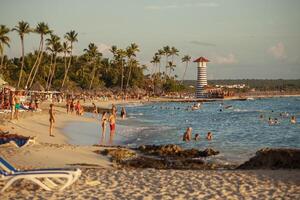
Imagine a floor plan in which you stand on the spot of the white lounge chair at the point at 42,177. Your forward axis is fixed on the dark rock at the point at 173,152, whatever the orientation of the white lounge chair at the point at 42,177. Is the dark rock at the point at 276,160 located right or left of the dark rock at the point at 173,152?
right

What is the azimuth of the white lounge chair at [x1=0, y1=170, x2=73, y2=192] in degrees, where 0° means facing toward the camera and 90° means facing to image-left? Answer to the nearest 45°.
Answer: approximately 270°

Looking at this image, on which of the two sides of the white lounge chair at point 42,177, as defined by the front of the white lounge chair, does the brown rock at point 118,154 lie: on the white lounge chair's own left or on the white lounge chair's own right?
on the white lounge chair's own left

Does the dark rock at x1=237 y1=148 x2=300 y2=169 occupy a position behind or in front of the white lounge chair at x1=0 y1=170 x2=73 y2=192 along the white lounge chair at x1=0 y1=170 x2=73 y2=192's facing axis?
in front

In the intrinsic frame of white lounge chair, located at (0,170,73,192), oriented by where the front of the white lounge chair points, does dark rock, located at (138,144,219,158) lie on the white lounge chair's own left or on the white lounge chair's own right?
on the white lounge chair's own left

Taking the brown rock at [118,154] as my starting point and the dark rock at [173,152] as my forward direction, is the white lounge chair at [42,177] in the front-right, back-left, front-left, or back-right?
back-right
